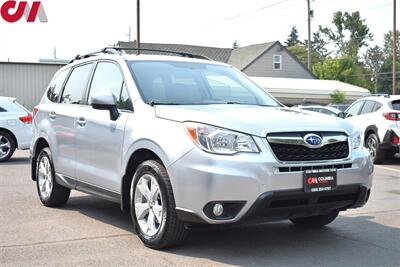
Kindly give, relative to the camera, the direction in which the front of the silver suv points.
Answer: facing the viewer and to the right of the viewer

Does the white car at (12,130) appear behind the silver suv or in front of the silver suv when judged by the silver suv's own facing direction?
behind
